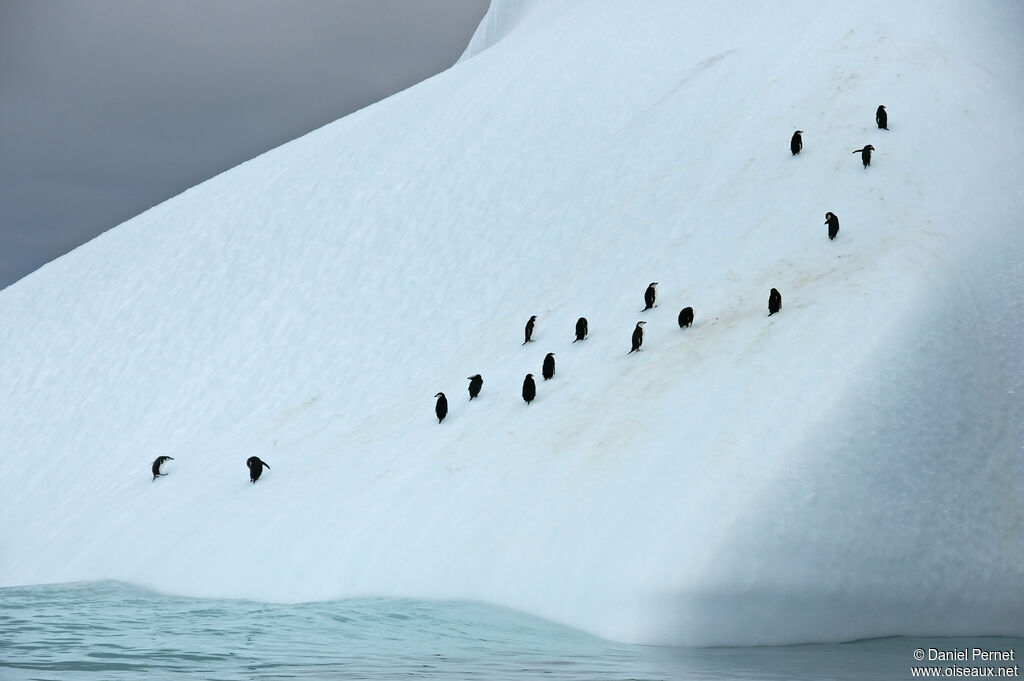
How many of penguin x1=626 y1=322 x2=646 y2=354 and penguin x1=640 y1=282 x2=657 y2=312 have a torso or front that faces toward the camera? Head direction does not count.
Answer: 0

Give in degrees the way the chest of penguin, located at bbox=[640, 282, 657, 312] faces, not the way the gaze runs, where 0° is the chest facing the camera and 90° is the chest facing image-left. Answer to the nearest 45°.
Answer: approximately 225°

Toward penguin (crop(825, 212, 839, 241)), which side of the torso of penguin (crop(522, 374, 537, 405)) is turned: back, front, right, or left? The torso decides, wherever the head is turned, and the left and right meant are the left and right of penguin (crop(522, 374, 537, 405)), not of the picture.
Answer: right

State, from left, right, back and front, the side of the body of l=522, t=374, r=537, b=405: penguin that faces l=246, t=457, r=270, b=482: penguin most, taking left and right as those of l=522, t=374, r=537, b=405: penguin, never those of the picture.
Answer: left

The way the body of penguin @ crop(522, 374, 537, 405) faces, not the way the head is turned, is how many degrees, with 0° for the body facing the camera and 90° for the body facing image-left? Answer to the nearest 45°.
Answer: approximately 180°

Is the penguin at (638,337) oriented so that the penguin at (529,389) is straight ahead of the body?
no

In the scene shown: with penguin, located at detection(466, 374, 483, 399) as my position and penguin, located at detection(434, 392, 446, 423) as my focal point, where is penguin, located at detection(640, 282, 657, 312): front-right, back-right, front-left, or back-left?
back-left

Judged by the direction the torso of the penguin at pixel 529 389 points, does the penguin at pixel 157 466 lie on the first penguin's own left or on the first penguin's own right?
on the first penguin's own left

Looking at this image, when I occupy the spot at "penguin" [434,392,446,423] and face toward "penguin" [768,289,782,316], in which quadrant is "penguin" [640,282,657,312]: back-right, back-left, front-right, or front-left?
front-left
